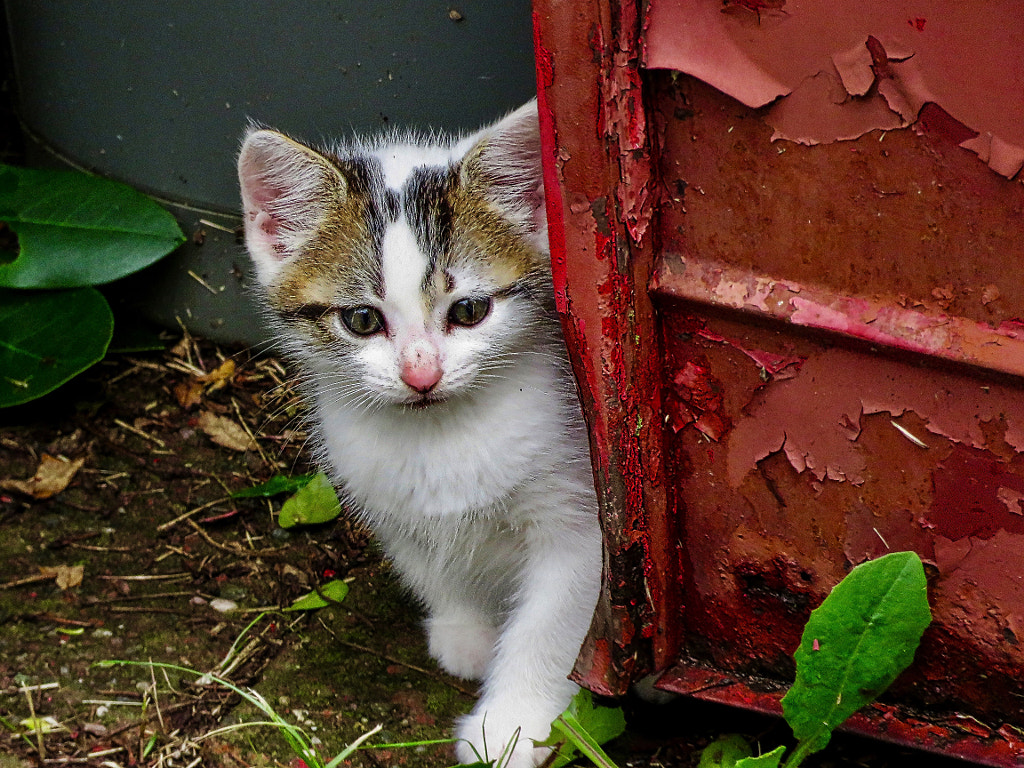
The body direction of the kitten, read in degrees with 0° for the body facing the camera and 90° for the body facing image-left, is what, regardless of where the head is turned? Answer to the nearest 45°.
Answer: approximately 0°

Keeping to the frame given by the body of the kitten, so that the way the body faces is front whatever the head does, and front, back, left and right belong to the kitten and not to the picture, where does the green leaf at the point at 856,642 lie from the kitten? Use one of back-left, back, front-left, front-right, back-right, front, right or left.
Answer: front-left

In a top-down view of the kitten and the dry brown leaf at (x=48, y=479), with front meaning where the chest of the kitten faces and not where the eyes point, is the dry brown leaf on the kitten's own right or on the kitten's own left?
on the kitten's own right

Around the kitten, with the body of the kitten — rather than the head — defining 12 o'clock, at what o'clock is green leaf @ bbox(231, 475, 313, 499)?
The green leaf is roughly at 5 o'clock from the kitten.

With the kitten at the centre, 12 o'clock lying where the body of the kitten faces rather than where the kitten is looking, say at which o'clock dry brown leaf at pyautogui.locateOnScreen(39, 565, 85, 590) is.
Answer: The dry brown leaf is roughly at 4 o'clock from the kitten.

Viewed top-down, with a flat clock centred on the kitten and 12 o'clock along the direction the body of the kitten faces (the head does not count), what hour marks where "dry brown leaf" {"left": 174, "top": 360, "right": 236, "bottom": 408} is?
The dry brown leaf is roughly at 5 o'clock from the kitten.

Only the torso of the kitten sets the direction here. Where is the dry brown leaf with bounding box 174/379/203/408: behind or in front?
behind

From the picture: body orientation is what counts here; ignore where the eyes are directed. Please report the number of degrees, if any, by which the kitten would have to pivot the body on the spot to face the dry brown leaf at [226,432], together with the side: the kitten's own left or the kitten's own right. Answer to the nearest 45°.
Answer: approximately 135° to the kitten's own right

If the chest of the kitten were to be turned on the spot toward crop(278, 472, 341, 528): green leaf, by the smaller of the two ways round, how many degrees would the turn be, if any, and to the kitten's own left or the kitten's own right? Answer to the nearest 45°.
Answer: approximately 135° to the kitten's own right

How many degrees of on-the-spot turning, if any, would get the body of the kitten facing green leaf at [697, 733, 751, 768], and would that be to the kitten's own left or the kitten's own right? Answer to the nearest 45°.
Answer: approximately 45° to the kitten's own left
